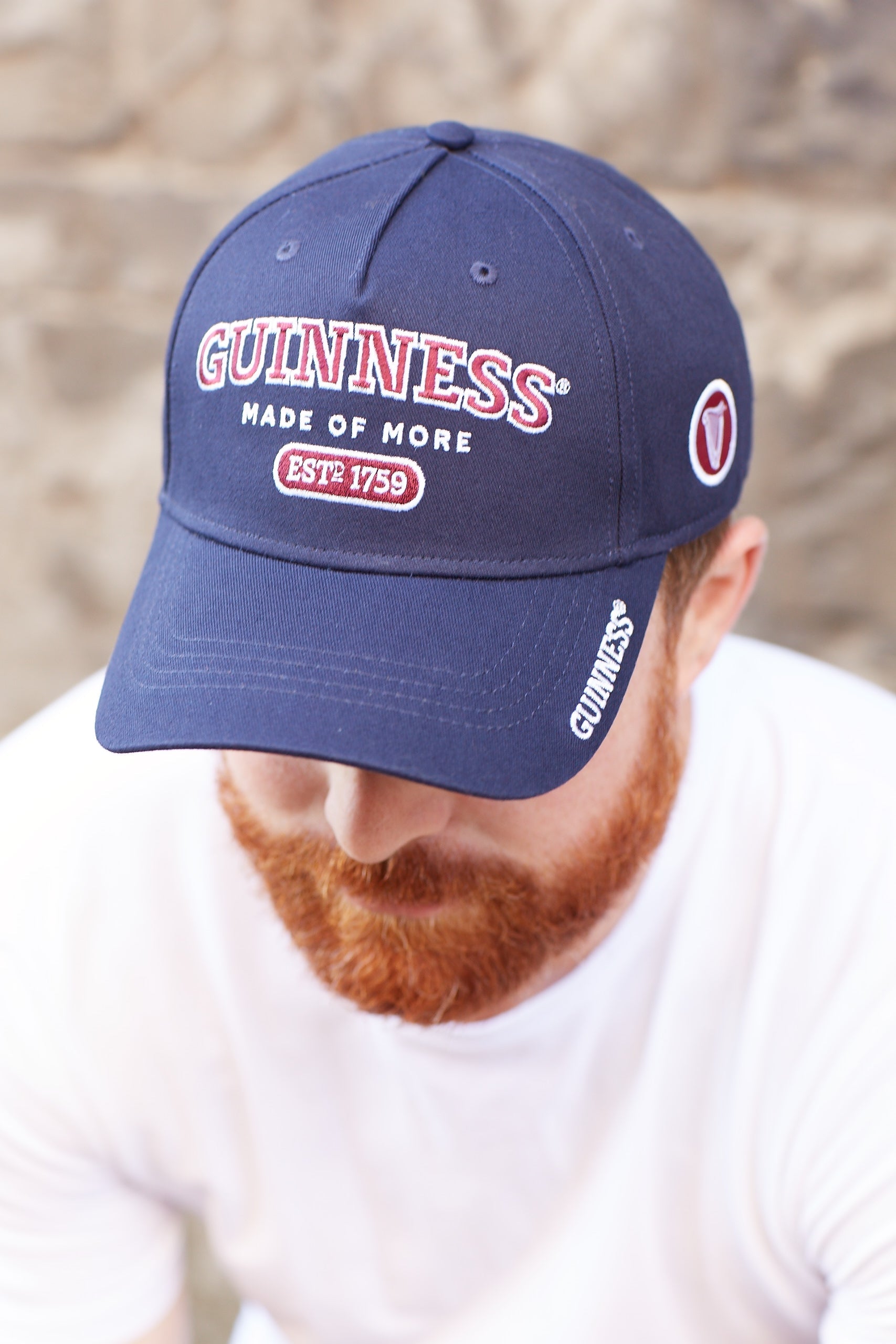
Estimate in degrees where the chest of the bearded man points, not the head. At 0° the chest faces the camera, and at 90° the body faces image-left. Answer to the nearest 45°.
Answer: approximately 0°

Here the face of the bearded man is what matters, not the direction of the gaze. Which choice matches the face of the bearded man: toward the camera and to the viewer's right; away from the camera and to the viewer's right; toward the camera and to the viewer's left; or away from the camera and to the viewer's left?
toward the camera and to the viewer's left
